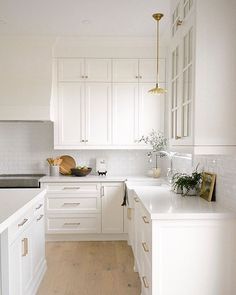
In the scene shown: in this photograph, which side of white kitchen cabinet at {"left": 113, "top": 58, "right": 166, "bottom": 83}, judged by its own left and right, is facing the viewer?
front

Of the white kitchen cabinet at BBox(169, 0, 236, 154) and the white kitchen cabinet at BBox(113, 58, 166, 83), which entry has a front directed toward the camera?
the white kitchen cabinet at BBox(113, 58, 166, 83)

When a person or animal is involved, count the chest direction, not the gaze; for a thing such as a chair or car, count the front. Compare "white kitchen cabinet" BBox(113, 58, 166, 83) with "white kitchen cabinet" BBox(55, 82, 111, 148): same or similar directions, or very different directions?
same or similar directions

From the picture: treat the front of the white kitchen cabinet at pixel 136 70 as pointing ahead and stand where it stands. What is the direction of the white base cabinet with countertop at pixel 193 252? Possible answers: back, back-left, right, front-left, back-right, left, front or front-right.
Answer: front

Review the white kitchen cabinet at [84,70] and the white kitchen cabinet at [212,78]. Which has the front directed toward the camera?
the white kitchen cabinet at [84,70]

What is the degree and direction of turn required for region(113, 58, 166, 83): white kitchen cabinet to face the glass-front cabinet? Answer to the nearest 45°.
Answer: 0° — it already faces it

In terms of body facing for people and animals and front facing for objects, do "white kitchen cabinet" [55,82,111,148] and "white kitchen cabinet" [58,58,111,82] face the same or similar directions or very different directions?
same or similar directions

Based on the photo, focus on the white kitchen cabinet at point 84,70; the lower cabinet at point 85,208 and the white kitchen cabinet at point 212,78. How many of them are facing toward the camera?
2

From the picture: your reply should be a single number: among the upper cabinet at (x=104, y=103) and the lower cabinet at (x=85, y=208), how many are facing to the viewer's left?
0

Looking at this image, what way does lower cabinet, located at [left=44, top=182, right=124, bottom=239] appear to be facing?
toward the camera

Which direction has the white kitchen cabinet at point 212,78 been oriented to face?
to the viewer's left

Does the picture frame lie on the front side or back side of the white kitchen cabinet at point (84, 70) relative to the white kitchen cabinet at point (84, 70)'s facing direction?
on the front side

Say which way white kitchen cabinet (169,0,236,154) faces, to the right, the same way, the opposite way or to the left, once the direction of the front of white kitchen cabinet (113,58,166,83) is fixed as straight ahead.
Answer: to the right

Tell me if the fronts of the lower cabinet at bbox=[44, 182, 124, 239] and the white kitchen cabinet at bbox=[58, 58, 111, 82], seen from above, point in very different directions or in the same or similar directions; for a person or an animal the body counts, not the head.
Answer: same or similar directions

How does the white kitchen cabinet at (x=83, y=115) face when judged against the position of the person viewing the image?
facing the viewer

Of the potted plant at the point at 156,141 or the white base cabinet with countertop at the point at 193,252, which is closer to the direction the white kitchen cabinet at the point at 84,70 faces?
the white base cabinet with countertop
